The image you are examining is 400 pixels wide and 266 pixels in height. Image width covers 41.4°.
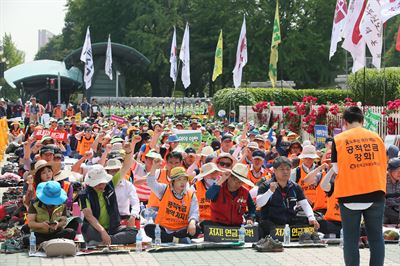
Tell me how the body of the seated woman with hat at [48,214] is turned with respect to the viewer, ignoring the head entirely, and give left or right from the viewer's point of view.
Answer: facing the viewer

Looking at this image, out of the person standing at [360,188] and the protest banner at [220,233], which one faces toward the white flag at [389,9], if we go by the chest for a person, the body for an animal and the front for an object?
the person standing

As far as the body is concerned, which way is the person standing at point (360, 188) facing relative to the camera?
away from the camera

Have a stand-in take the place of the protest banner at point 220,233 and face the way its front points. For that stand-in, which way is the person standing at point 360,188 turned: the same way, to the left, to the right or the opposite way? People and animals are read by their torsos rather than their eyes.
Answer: the opposite way

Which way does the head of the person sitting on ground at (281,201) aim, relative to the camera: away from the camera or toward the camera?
toward the camera

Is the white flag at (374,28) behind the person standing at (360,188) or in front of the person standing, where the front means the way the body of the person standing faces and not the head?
in front

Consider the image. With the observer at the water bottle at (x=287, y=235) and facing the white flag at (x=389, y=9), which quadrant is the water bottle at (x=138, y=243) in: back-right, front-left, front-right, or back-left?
back-left

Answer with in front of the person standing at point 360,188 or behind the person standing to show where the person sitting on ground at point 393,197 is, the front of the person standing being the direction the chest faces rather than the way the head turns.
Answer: in front

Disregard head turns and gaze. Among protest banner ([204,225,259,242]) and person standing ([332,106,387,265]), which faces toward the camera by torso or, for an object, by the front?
the protest banner

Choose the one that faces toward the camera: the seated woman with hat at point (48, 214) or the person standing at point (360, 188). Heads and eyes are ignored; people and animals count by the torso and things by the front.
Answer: the seated woman with hat

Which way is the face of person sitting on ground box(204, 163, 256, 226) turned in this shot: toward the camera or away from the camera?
toward the camera

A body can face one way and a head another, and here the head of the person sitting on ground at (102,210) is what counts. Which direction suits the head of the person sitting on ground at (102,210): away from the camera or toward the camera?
toward the camera

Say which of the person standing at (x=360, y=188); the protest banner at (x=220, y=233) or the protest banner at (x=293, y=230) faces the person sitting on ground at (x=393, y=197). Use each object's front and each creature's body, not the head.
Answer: the person standing

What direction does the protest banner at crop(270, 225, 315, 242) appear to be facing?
toward the camera

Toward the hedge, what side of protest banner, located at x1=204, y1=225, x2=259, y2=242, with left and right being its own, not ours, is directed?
back

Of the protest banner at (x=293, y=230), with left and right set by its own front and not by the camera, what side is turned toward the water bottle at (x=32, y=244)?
right
